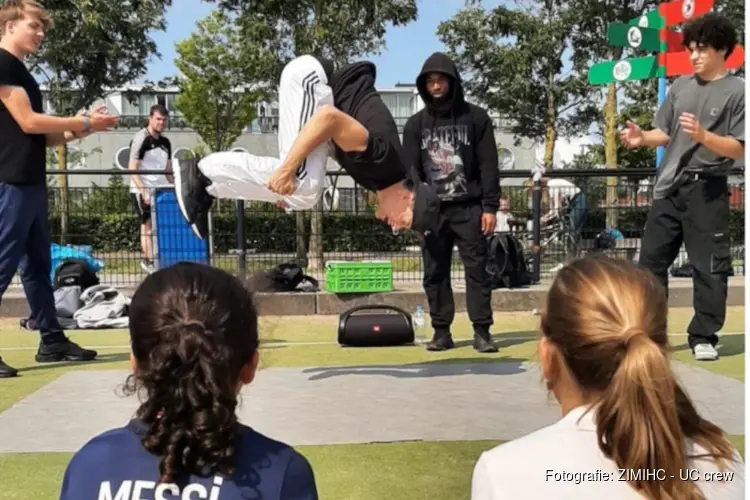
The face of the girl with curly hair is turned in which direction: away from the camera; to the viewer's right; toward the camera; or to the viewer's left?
away from the camera

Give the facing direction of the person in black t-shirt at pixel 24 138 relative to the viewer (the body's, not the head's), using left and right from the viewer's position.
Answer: facing to the right of the viewer

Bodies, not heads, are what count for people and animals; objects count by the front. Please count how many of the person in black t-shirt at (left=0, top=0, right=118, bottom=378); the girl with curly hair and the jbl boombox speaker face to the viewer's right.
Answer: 1

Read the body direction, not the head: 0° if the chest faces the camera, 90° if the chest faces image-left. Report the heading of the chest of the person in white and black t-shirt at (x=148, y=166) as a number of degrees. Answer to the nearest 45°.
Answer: approximately 315°

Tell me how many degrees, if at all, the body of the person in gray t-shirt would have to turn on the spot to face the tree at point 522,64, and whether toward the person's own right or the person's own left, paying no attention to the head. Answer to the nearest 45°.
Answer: approximately 135° to the person's own right

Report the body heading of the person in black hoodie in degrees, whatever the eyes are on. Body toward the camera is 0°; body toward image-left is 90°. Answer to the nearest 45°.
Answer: approximately 0°

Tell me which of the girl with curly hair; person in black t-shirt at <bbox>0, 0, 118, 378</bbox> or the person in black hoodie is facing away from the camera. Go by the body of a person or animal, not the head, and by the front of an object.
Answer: the girl with curly hair

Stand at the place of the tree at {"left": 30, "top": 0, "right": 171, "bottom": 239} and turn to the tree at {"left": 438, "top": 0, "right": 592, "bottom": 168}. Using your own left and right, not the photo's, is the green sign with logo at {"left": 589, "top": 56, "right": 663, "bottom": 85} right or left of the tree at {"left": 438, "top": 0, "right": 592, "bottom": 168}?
right

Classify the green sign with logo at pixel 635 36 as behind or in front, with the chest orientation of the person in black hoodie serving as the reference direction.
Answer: behind

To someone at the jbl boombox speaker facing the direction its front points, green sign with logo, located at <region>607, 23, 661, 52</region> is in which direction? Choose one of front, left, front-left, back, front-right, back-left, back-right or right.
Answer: back-left

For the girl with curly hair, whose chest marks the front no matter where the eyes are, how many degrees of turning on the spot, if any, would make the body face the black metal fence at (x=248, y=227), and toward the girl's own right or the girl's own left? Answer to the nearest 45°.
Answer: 0° — they already face it

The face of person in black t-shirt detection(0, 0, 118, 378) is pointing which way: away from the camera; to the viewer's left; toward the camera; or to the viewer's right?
to the viewer's right
